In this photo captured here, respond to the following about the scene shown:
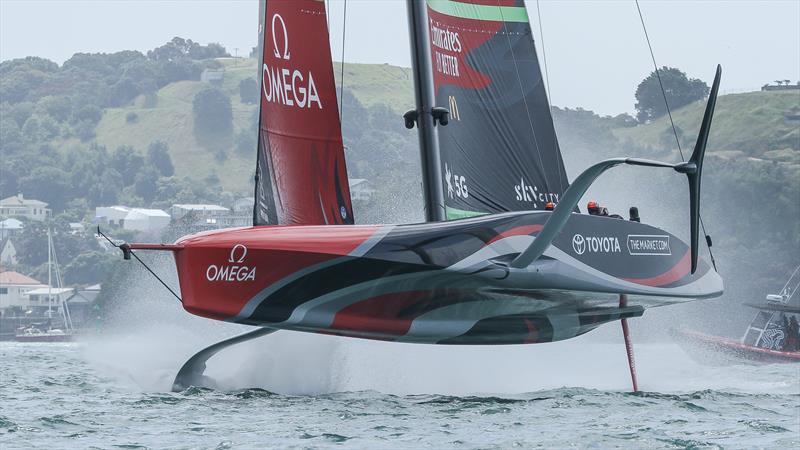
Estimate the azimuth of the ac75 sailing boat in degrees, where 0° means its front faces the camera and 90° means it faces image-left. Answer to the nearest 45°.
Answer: approximately 45°
